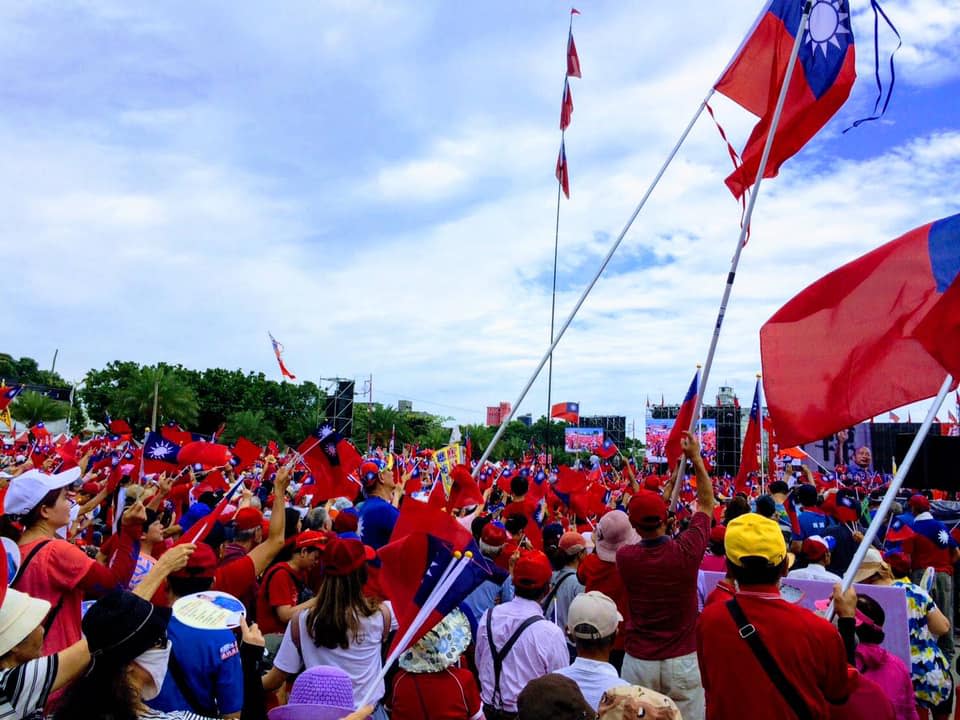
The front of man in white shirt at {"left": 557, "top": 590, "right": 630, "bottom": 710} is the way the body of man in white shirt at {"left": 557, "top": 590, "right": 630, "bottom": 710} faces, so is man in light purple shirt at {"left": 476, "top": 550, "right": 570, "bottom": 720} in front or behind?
in front

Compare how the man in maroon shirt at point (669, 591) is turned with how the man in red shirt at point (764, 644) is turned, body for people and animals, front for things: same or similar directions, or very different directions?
same or similar directions

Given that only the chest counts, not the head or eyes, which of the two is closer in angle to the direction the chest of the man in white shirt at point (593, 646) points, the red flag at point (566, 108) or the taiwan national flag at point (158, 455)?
the red flag

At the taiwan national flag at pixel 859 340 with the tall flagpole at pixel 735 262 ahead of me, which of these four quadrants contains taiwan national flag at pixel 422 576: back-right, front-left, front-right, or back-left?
front-left

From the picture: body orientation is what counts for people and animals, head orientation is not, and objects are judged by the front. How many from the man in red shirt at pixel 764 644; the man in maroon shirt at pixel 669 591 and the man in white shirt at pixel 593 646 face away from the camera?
3

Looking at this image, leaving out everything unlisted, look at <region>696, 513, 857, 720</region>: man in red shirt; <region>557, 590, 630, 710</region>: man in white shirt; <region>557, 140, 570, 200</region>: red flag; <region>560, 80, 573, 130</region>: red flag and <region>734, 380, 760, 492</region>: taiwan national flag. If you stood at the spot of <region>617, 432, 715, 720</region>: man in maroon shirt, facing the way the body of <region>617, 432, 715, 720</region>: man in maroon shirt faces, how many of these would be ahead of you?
3

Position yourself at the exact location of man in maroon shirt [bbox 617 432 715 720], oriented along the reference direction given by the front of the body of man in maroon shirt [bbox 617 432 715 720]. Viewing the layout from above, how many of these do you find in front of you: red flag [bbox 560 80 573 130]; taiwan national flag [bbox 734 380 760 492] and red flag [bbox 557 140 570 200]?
3

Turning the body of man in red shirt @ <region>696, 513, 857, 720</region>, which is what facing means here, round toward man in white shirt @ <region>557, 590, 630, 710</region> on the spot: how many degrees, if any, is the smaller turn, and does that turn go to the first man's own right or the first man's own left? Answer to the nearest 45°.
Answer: approximately 90° to the first man's own left

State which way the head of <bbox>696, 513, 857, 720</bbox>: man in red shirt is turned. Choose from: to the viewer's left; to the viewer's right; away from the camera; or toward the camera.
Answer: away from the camera

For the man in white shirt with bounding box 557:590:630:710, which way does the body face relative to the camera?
away from the camera

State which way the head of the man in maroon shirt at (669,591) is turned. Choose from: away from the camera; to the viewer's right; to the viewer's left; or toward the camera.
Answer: away from the camera

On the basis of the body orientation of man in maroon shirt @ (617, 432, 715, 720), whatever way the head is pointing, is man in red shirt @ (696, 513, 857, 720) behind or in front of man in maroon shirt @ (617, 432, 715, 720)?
behind

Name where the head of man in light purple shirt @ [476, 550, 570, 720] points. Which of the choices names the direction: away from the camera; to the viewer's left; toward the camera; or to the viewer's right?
away from the camera

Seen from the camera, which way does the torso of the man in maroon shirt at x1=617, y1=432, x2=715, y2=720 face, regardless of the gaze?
away from the camera

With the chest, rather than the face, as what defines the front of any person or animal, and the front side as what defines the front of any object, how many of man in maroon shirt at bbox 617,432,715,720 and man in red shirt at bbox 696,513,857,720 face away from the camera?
2

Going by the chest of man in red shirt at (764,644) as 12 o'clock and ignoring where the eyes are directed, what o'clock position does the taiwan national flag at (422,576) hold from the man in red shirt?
The taiwan national flag is roughly at 9 o'clock from the man in red shirt.

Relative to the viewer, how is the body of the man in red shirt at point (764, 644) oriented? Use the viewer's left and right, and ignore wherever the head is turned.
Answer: facing away from the viewer
